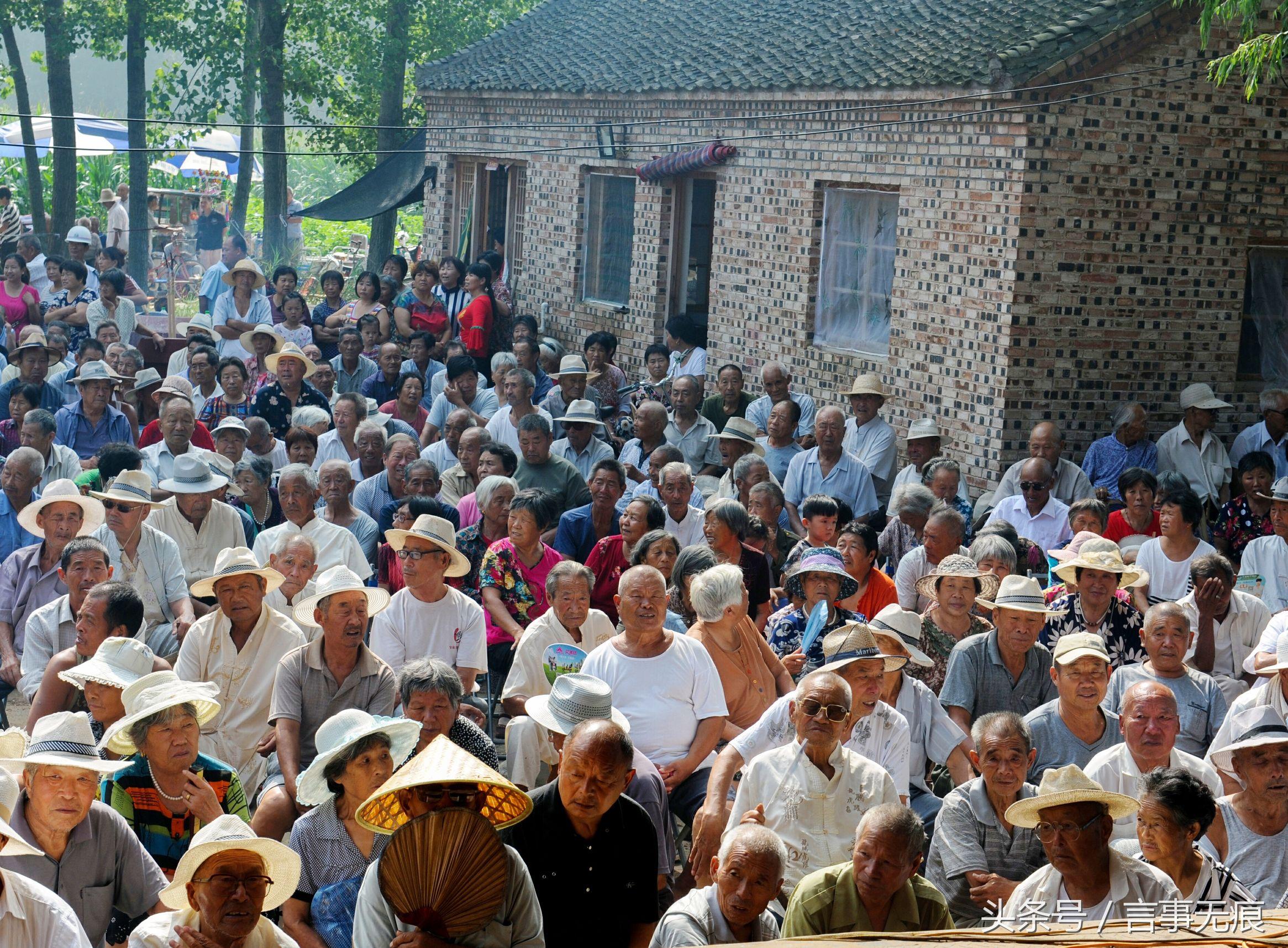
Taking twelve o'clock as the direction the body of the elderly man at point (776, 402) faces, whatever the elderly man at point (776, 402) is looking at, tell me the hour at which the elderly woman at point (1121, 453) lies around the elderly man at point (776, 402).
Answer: the elderly woman at point (1121, 453) is roughly at 10 o'clock from the elderly man at point (776, 402).

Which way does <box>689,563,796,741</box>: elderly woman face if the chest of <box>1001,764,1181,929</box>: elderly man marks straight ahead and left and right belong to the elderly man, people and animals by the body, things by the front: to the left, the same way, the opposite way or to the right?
to the left

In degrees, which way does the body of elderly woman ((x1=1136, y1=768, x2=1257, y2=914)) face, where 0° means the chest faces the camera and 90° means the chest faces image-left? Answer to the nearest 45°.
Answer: approximately 45°

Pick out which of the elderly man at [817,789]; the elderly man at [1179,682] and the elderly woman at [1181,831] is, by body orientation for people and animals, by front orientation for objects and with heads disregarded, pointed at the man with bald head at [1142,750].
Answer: the elderly man at [1179,682]

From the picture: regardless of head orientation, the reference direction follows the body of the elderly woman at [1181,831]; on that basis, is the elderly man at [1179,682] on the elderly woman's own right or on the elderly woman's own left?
on the elderly woman's own right

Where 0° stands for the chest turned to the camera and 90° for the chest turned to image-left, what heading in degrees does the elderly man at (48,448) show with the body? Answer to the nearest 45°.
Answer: approximately 45°

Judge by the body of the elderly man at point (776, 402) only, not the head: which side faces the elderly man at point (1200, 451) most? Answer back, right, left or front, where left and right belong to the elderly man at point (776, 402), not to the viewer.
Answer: left

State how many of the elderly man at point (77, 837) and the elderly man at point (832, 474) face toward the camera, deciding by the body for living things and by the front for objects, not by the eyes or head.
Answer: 2

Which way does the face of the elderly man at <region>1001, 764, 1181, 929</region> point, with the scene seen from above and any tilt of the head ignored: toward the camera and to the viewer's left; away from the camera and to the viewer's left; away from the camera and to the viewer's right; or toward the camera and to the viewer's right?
toward the camera and to the viewer's left
